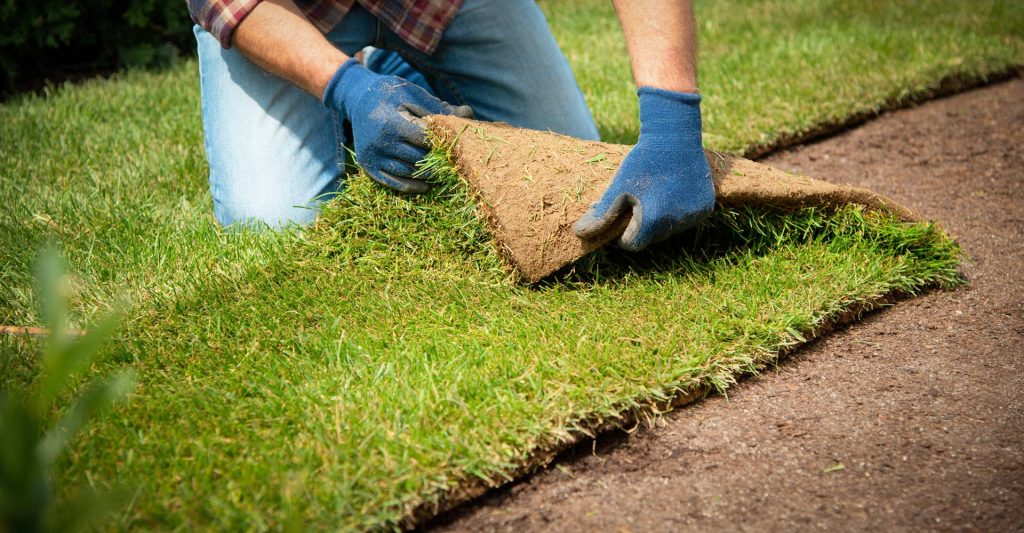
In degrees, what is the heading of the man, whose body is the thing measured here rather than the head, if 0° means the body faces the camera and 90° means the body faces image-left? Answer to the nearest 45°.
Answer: approximately 315°
